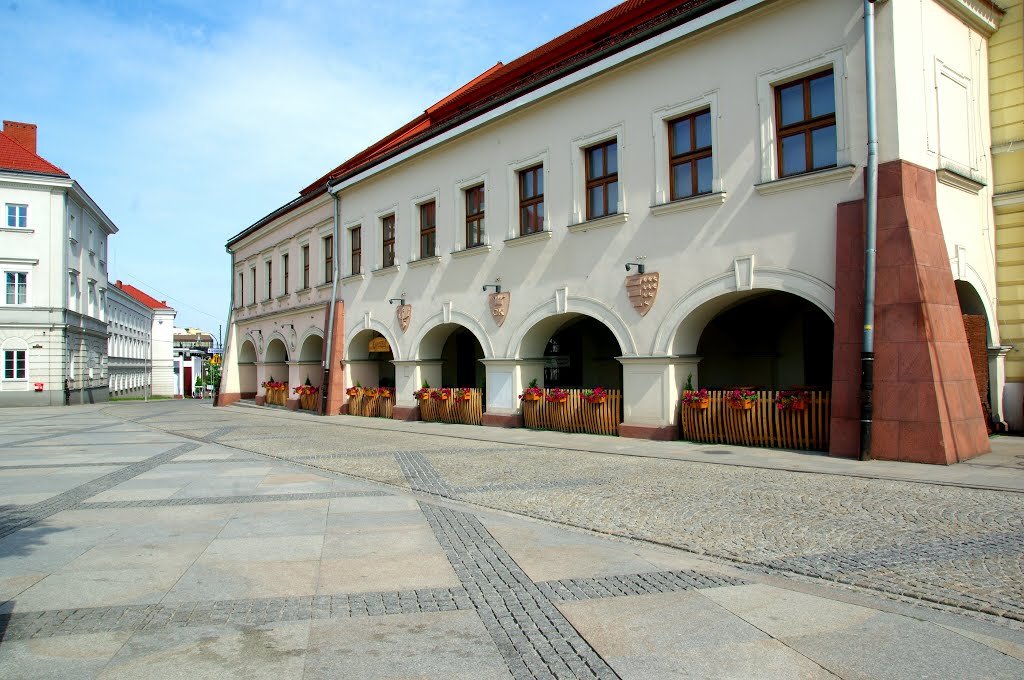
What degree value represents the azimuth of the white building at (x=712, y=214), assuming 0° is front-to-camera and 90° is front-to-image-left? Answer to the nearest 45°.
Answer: approximately 45°

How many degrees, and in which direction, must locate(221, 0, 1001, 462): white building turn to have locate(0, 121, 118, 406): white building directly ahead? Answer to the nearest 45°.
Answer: approximately 90° to its right
